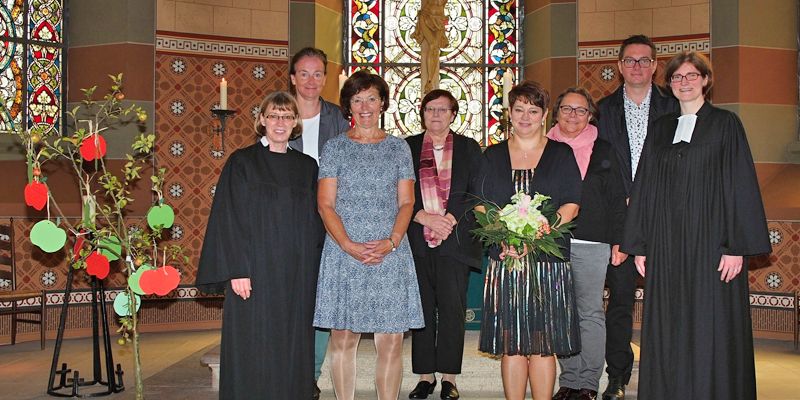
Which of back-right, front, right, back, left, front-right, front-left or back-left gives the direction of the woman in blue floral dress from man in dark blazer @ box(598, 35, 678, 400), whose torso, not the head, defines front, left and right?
front-right

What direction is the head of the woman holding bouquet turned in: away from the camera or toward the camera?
toward the camera

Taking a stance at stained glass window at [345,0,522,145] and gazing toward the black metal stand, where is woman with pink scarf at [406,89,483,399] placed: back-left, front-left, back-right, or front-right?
front-left

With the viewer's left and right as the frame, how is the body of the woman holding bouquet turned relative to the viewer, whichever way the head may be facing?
facing the viewer

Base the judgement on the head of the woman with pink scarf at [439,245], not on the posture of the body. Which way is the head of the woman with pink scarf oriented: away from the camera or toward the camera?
toward the camera

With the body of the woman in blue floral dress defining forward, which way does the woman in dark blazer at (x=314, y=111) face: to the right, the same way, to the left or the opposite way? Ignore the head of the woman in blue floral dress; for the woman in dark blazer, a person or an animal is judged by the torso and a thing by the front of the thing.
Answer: the same way

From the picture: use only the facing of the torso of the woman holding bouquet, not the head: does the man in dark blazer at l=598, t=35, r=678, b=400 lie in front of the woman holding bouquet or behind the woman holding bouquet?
behind

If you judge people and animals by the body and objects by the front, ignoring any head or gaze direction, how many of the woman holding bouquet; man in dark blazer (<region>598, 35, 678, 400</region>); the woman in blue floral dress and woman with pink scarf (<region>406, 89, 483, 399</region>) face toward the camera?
4

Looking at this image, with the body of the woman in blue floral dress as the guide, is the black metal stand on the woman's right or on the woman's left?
on the woman's right

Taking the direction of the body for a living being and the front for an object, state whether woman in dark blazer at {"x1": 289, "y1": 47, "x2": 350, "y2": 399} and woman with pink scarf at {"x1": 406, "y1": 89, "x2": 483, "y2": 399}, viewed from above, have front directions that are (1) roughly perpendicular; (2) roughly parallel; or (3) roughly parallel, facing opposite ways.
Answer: roughly parallel

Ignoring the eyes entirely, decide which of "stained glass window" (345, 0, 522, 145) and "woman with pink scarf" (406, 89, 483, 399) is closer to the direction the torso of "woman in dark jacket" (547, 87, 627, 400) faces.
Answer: the woman with pink scarf

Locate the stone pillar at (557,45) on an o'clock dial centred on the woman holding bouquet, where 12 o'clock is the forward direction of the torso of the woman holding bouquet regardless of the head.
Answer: The stone pillar is roughly at 6 o'clock from the woman holding bouquet.

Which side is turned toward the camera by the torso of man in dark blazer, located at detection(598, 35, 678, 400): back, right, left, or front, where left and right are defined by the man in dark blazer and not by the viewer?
front
